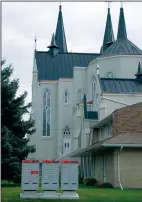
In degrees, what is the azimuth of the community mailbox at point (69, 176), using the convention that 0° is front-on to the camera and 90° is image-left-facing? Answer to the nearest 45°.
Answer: approximately 0°

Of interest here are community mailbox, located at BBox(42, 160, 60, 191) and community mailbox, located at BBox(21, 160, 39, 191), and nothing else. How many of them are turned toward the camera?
2

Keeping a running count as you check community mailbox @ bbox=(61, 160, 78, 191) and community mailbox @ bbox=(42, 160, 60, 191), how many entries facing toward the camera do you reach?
2

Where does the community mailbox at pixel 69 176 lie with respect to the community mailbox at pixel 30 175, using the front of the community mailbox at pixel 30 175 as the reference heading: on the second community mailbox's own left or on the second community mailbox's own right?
on the second community mailbox's own left

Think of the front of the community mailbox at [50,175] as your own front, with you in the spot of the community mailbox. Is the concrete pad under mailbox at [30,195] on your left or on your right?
on your right
